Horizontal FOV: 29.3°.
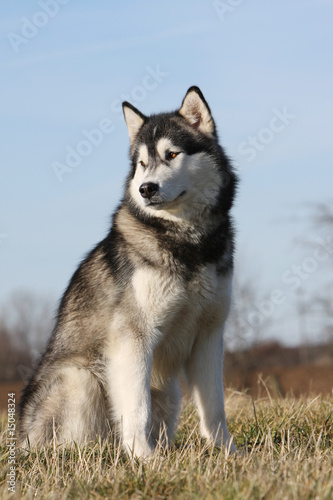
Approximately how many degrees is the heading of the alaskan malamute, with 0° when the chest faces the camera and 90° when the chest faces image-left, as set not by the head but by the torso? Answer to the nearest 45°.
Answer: approximately 315°
